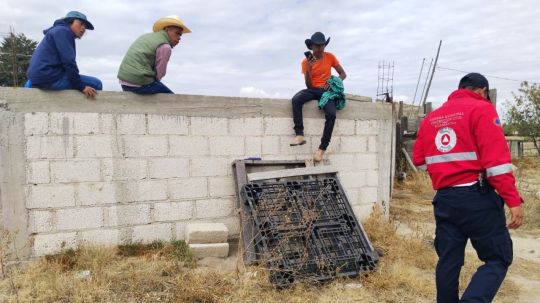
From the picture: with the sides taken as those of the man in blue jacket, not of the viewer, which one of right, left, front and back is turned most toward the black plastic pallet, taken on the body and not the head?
front

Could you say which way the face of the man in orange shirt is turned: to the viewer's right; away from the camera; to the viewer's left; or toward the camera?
toward the camera

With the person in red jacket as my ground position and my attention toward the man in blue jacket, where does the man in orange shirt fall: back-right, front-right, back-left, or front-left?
front-right

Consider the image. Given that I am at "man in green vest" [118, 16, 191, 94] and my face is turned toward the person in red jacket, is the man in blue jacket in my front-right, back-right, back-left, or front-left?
back-right

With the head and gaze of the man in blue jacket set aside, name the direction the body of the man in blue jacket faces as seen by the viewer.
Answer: to the viewer's right

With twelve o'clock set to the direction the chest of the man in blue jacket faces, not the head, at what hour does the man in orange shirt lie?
The man in orange shirt is roughly at 12 o'clock from the man in blue jacket.

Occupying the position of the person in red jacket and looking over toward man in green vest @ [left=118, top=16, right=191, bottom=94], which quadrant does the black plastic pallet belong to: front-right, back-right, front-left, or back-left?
front-right

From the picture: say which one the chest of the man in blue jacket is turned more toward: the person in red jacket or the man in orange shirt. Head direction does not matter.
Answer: the man in orange shirt

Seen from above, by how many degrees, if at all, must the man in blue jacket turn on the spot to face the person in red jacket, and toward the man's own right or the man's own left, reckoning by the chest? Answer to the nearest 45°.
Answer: approximately 45° to the man's own right

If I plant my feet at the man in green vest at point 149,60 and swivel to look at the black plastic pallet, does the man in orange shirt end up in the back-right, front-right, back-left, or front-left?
front-left

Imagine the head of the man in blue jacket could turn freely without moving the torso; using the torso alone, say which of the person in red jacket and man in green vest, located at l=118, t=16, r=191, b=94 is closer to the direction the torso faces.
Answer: the man in green vest

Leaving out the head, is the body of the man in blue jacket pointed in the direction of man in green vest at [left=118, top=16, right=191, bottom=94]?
yes
